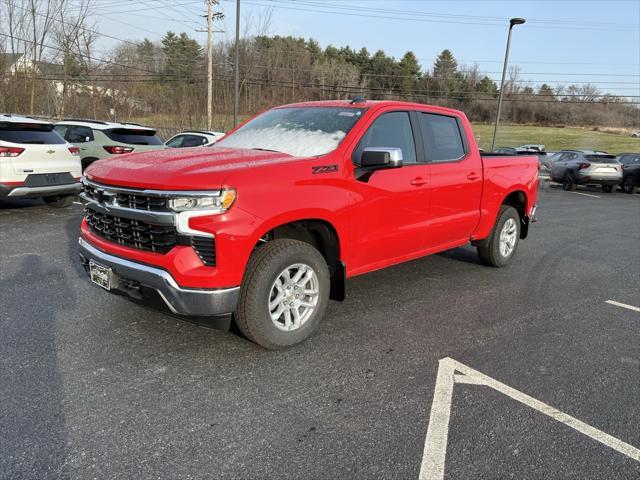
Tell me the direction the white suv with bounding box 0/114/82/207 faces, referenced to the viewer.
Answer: facing away from the viewer and to the left of the viewer

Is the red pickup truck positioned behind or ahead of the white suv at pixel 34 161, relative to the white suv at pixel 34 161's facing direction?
behind

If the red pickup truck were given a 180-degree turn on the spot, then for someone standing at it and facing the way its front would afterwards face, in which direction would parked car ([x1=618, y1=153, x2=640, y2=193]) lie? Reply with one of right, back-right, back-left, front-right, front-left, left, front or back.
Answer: front

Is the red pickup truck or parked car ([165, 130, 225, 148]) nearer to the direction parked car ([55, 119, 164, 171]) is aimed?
the parked car

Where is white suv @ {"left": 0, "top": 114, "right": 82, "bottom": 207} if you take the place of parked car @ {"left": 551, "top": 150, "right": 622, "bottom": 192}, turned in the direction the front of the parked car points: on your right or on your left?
on your left

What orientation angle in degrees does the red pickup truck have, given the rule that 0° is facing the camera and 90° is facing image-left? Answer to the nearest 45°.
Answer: approximately 45°

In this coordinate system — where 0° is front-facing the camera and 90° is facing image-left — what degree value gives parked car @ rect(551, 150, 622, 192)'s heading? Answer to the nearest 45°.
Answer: approximately 135°

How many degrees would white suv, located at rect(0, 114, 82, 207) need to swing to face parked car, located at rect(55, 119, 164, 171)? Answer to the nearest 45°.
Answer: approximately 90° to its right

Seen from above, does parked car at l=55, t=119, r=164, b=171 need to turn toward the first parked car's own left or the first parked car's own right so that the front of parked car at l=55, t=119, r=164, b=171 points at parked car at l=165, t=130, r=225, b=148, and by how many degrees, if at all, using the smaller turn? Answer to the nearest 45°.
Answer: approximately 90° to the first parked car's own right

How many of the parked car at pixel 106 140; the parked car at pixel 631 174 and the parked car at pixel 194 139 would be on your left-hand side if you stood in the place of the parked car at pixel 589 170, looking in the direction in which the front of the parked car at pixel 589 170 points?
2

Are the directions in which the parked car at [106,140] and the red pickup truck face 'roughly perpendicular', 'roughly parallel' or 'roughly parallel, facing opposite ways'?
roughly perpendicular
